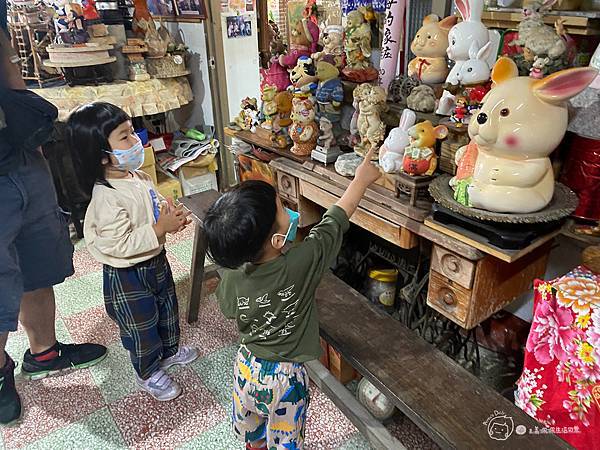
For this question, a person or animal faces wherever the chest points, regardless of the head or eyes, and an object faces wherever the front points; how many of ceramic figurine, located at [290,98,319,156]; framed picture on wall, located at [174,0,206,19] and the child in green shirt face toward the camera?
2

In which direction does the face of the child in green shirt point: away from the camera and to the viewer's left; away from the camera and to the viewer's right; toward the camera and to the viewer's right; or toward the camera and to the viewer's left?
away from the camera and to the viewer's right

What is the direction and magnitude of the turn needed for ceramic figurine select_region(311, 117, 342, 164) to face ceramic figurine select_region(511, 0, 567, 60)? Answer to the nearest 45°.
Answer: approximately 90° to its left

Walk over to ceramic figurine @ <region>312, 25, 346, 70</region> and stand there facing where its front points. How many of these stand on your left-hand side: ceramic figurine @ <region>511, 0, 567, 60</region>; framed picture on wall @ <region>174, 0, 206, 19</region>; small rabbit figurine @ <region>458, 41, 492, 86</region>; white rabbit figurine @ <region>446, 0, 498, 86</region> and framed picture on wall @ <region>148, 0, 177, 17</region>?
3

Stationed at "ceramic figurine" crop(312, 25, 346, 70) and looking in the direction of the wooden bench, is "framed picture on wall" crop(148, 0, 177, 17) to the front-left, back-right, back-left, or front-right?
back-right

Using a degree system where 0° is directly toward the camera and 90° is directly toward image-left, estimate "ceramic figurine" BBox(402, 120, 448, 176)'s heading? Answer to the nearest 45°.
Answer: approximately 45°

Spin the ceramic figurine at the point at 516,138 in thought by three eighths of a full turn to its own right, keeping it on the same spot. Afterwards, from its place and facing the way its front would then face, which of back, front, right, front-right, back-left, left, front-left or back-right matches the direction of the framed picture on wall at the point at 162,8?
front-left

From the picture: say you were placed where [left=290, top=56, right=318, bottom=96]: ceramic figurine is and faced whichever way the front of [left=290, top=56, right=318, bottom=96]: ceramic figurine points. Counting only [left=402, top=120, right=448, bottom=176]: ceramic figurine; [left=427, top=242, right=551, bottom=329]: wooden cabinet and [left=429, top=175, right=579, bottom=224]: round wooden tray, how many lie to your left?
3

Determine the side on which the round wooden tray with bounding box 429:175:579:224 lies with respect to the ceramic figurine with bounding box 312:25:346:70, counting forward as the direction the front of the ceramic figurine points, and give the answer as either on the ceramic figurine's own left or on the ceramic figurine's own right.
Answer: on the ceramic figurine's own left
